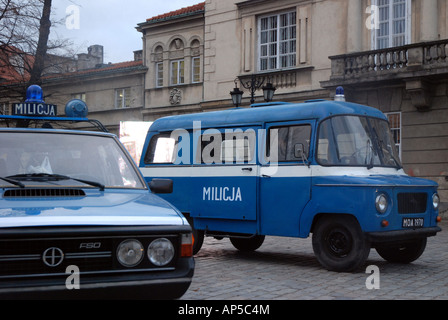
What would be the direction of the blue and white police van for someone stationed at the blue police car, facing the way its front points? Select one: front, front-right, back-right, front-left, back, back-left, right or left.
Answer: back-left

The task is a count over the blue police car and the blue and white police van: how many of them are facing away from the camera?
0

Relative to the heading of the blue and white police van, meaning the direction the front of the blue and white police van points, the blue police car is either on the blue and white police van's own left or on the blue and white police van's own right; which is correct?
on the blue and white police van's own right

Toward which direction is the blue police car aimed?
toward the camera

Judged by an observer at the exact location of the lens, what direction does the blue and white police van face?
facing the viewer and to the right of the viewer
